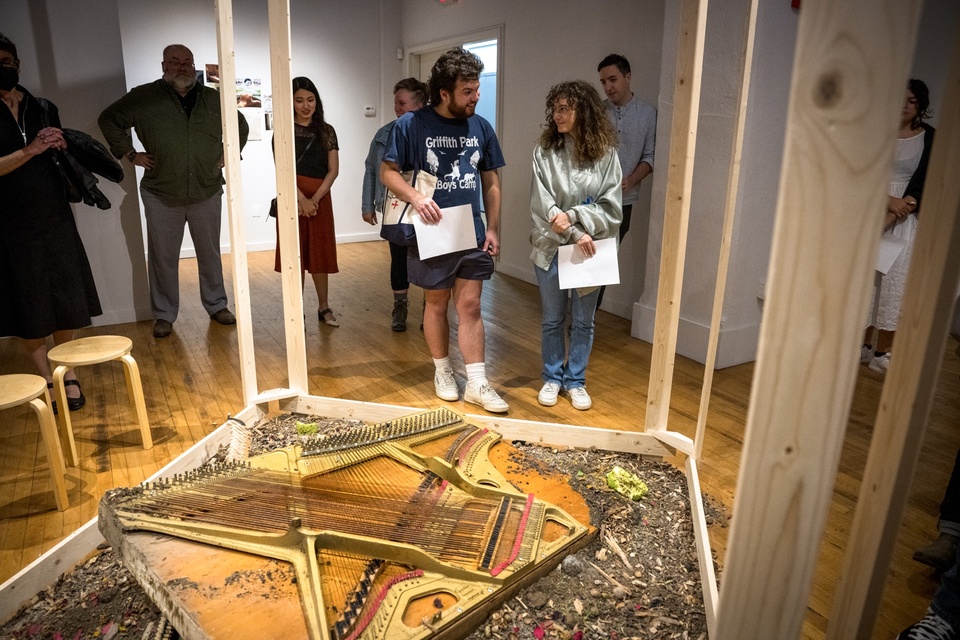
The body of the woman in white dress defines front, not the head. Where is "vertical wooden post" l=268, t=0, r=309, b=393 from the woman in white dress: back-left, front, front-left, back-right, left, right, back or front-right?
front

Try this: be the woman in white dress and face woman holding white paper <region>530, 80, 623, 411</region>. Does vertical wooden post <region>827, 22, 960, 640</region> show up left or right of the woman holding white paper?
left

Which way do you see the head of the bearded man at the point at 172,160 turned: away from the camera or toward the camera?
toward the camera

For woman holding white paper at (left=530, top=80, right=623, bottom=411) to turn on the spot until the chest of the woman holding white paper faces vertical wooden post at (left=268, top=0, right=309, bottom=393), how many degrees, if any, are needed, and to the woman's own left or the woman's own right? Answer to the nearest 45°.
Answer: approximately 90° to the woman's own right

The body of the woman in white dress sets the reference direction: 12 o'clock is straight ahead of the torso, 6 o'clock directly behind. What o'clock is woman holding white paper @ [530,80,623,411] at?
The woman holding white paper is roughly at 12 o'clock from the woman in white dress.

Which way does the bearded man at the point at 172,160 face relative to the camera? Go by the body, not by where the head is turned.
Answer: toward the camera

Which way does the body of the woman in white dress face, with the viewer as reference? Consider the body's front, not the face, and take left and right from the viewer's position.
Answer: facing the viewer and to the left of the viewer

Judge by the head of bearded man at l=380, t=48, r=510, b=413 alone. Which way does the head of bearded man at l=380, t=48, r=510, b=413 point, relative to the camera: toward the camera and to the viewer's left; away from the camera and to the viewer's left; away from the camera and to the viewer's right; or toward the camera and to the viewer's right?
toward the camera and to the viewer's right

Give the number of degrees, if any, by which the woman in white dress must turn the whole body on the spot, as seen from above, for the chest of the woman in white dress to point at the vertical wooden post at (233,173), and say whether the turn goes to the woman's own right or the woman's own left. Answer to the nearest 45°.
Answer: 0° — they already face it

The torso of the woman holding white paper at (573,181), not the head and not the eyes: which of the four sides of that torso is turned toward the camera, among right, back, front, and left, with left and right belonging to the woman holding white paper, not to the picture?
front

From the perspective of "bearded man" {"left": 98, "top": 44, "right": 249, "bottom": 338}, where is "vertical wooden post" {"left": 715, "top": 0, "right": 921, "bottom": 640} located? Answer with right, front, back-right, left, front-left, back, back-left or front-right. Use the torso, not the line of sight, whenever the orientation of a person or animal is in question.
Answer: front

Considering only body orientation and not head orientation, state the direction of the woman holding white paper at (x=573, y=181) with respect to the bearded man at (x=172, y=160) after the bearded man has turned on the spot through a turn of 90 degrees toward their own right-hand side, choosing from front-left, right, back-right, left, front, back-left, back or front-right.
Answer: back-left

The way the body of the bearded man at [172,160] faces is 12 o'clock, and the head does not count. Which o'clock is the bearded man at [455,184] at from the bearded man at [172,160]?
the bearded man at [455,184] is roughly at 11 o'clock from the bearded man at [172,160].

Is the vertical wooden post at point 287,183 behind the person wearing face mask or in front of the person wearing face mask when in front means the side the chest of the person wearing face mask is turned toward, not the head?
in front

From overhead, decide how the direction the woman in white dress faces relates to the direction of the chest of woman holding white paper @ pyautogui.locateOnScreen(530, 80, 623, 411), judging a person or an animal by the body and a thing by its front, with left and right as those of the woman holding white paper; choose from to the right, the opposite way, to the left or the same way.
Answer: to the right

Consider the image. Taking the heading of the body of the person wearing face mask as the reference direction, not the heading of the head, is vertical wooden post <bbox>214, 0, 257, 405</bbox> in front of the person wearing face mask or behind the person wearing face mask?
in front
